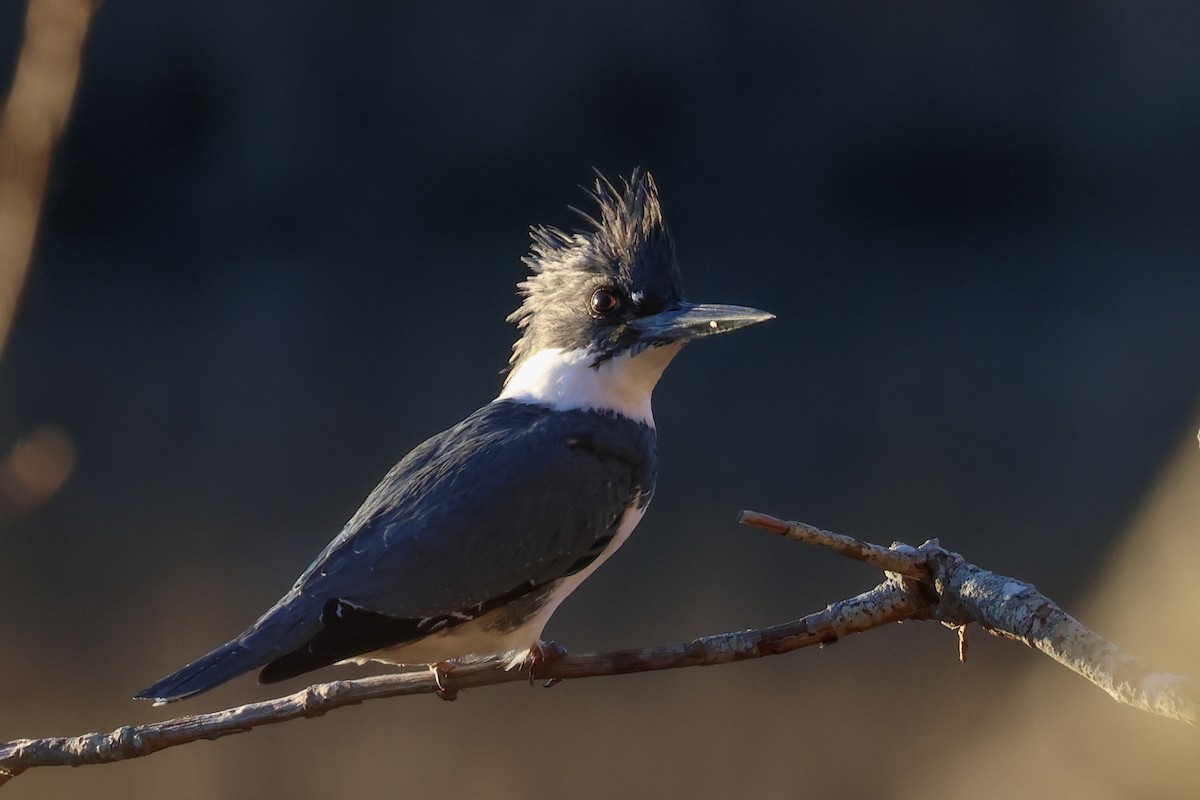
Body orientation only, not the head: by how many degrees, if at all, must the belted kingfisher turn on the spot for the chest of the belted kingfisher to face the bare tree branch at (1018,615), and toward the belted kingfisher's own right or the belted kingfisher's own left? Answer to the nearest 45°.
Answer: approximately 45° to the belted kingfisher's own right

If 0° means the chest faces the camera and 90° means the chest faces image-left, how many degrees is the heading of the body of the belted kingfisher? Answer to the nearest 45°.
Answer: approximately 270°
